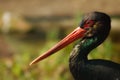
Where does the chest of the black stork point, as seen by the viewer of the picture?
to the viewer's left
